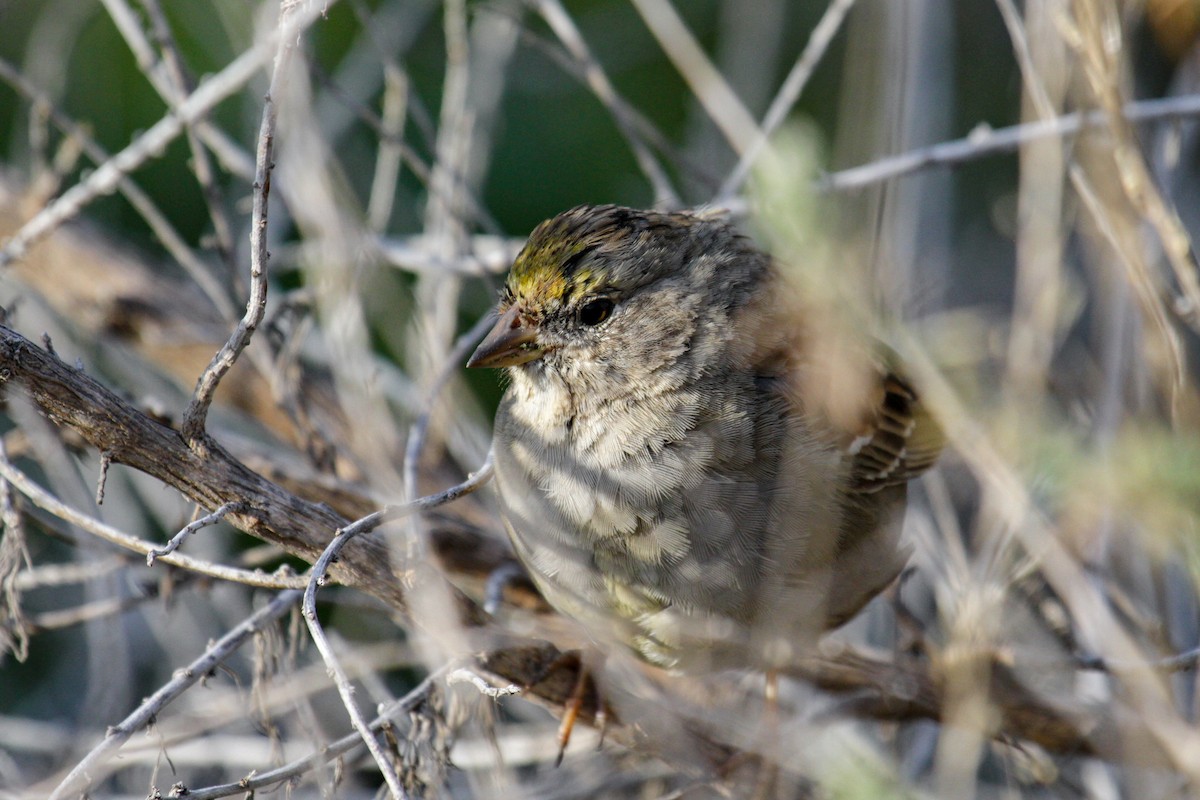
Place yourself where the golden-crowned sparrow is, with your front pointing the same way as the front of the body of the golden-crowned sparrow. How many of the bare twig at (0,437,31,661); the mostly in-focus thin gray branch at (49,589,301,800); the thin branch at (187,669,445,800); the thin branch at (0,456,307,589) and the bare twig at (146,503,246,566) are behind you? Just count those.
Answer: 0

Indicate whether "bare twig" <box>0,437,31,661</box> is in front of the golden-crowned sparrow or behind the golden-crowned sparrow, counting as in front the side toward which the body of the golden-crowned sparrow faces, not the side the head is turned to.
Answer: in front

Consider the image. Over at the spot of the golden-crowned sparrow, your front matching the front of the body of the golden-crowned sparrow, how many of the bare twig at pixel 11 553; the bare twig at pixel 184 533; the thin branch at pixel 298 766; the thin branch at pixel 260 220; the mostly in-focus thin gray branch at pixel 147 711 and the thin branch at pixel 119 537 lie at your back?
0

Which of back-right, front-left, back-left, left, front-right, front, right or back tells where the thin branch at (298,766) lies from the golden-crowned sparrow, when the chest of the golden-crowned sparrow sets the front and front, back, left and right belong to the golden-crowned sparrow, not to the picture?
front

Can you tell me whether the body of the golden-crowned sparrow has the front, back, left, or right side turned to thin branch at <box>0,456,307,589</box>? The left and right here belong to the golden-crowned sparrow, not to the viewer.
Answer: front

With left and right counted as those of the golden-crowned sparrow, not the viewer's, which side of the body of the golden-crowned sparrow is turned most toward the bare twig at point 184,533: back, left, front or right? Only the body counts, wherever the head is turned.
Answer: front

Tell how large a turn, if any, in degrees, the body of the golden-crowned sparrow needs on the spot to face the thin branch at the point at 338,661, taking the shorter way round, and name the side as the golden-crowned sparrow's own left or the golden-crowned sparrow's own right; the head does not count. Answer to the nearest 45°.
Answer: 0° — it already faces it

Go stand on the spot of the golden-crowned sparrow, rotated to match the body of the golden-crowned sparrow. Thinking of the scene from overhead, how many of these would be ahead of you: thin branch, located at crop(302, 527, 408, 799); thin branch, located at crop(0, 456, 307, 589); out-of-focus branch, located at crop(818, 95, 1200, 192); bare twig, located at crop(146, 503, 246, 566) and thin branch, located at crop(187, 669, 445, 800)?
4

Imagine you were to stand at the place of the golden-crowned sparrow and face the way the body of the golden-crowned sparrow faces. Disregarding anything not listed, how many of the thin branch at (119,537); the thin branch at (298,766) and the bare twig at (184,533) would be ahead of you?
3

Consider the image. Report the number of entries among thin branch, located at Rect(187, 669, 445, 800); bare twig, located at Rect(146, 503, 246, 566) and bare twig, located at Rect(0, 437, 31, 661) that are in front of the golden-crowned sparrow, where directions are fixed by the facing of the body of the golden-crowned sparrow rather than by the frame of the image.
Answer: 3

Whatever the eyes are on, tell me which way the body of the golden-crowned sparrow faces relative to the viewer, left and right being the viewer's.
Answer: facing the viewer and to the left of the viewer

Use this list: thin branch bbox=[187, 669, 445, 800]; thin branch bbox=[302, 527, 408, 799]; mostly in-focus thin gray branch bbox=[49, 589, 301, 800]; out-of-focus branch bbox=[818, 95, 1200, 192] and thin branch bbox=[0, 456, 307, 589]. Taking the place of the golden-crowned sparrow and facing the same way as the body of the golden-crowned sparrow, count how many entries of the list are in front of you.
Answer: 4
